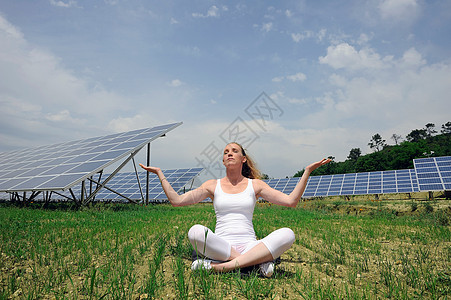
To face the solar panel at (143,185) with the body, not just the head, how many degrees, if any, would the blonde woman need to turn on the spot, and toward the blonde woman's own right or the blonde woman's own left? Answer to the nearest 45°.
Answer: approximately 180°

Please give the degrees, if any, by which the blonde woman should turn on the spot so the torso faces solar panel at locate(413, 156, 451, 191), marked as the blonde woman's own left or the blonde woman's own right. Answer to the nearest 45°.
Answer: approximately 135° to the blonde woman's own left

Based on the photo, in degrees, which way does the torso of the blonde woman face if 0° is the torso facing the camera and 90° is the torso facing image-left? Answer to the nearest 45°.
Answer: approximately 0°
